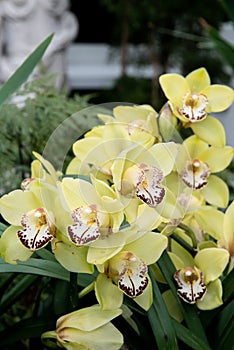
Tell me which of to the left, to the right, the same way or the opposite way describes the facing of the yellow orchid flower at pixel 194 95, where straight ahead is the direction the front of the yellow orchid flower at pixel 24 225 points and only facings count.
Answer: the same way

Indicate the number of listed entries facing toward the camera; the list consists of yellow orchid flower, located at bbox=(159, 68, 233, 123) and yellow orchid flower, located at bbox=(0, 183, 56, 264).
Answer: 2

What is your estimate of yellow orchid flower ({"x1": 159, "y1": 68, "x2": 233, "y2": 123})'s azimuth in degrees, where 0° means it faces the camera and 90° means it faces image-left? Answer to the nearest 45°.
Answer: approximately 0°

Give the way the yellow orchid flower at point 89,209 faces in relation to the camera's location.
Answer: facing the viewer and to the left of the viewer

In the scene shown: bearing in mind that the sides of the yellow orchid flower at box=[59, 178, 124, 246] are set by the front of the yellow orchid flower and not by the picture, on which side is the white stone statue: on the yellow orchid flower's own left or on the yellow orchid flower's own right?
on the yellow orchid flower's own right

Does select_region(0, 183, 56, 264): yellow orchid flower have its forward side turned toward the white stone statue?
no

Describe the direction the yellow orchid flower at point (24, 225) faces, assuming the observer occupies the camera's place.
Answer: facing the viewer
